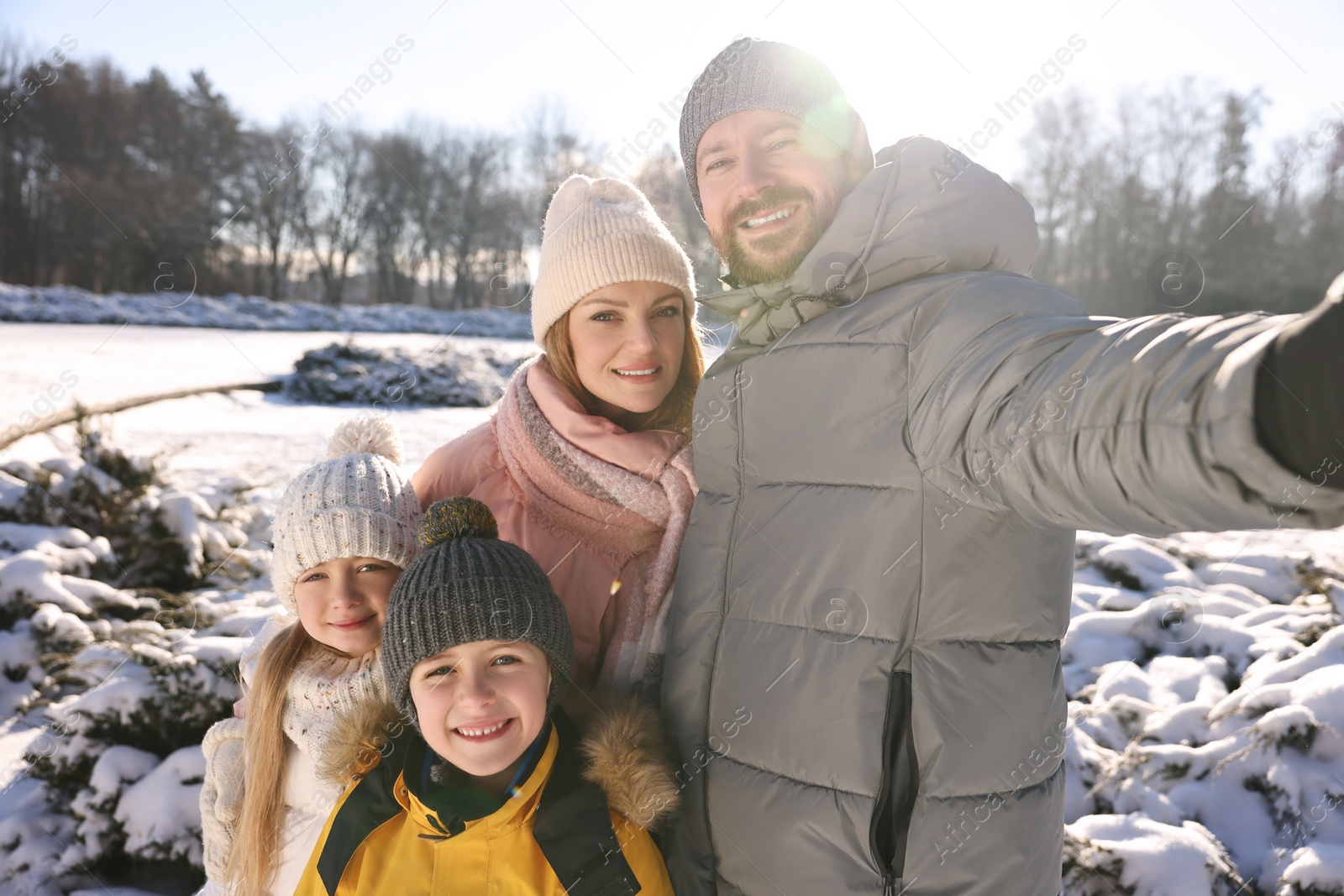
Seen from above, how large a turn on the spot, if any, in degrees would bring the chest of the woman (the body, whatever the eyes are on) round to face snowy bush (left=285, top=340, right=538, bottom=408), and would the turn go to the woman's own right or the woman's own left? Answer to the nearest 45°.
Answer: approximately 135° to the woman's own left

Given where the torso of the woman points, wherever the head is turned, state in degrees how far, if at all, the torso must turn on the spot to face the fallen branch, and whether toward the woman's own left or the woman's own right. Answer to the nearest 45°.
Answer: approximately 180°

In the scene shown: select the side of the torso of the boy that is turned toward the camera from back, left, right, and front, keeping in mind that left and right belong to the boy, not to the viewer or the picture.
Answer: front

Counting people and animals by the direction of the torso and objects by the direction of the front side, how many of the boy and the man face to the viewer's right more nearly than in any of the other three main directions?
0

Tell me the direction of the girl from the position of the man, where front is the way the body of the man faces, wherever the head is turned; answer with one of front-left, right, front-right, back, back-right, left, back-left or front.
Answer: front-right

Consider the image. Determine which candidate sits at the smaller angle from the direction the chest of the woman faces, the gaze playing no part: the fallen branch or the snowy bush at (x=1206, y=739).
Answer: the snowy bush

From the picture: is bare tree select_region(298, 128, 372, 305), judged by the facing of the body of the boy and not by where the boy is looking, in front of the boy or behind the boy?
behind

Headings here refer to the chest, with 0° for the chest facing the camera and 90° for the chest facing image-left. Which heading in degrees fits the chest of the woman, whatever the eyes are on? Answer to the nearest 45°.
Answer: approximately 315°

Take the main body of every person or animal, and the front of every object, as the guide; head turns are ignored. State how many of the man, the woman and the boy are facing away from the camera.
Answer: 0

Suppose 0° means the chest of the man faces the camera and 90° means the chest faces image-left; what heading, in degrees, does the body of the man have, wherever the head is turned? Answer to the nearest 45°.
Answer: approximately 45°
